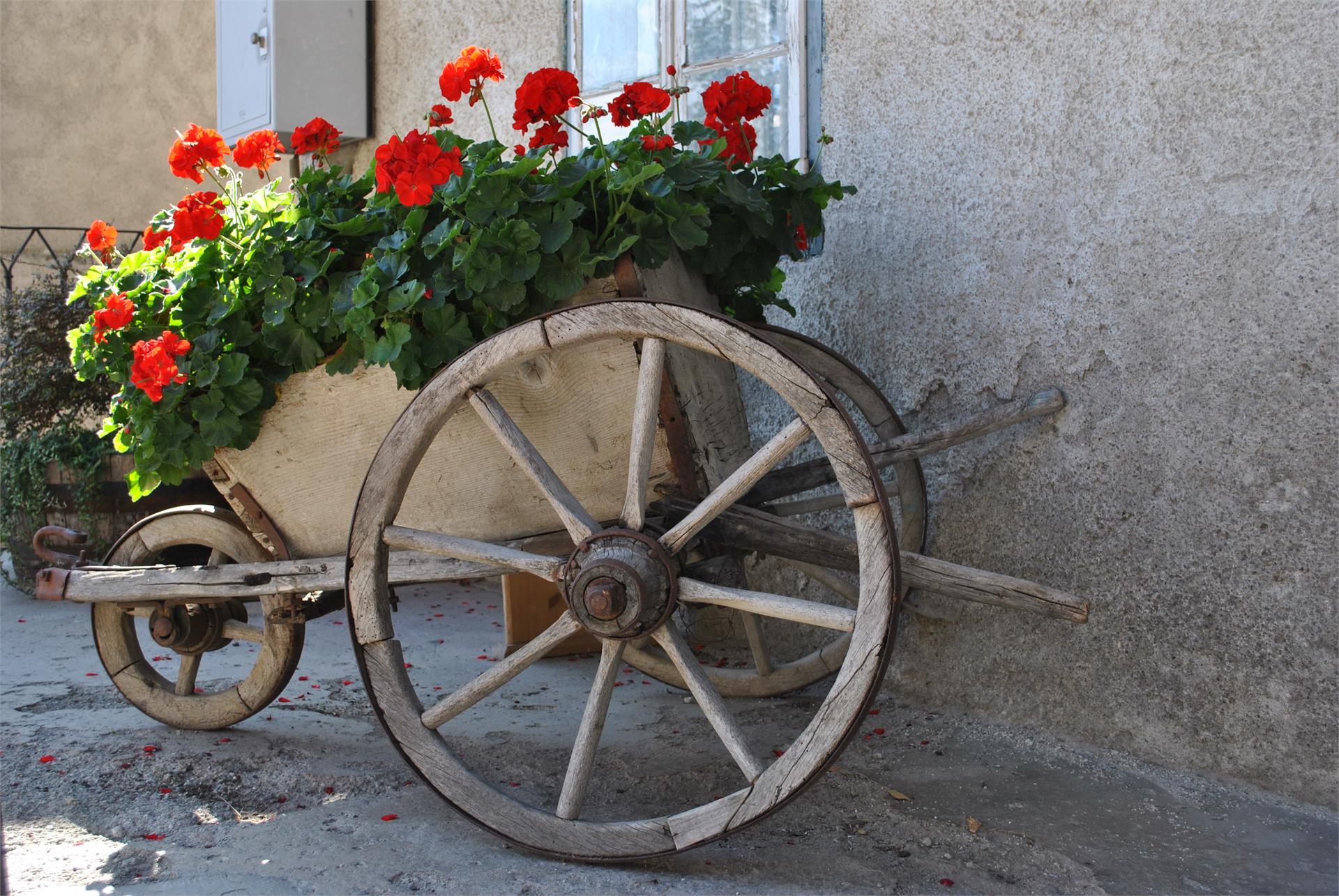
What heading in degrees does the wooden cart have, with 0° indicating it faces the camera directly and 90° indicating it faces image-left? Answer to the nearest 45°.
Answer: approximately 90°
